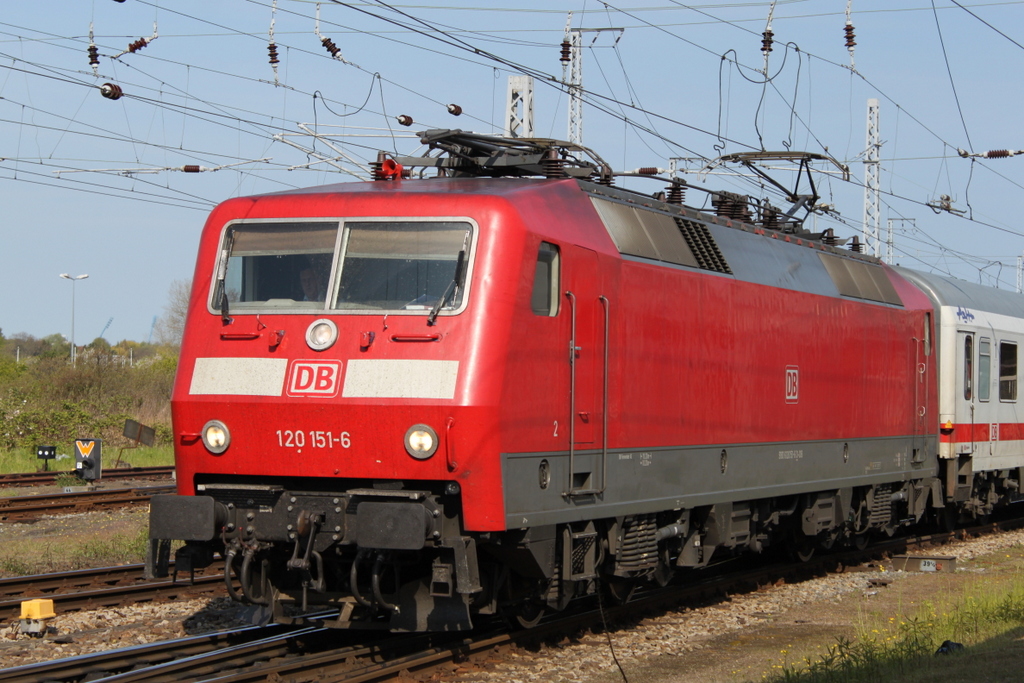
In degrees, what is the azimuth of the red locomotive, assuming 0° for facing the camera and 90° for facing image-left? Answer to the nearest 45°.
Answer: approximately 45°

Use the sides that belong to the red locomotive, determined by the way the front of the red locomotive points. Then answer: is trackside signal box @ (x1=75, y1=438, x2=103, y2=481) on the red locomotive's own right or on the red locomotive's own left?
on the red locomotive's own right

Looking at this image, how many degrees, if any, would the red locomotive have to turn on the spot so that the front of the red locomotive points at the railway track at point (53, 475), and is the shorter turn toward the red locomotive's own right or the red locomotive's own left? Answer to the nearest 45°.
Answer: approximately 90° to the red locomotive's own right

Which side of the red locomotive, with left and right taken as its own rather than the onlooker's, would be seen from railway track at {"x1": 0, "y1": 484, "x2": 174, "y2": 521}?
right

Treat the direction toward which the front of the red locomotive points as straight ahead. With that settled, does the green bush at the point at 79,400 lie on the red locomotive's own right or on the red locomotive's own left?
on the red locomotive's own right
